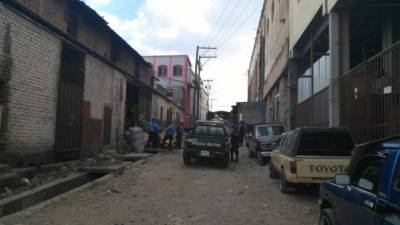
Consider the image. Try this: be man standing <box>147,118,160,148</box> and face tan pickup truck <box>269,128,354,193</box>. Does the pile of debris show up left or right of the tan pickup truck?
right

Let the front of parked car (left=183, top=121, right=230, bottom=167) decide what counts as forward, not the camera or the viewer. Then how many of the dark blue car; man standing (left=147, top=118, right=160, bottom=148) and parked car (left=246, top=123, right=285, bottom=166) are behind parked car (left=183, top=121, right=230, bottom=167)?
1

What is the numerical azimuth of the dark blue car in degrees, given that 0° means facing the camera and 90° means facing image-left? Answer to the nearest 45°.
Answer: approximately 135°

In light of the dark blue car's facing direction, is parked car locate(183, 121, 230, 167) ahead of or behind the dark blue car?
ahead
